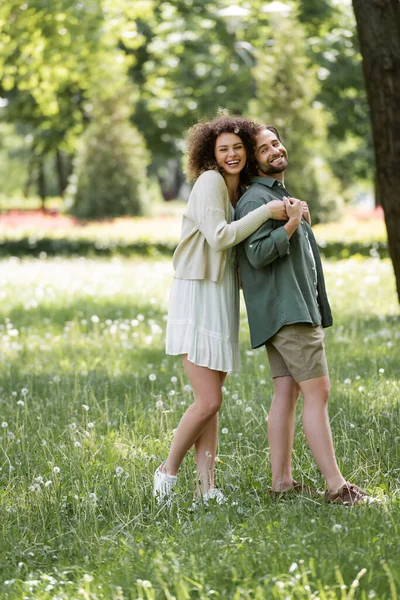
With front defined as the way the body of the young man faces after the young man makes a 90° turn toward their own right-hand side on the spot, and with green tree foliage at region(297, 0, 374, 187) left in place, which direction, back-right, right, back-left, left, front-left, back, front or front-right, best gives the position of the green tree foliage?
back-right

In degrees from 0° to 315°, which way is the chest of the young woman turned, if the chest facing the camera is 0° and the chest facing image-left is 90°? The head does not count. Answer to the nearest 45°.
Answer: approximately 270°

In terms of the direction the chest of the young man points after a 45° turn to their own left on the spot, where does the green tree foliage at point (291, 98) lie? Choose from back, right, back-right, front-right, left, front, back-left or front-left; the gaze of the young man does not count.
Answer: left

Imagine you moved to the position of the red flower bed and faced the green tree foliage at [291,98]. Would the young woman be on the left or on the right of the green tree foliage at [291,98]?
right

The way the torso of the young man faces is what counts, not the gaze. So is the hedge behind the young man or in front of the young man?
behind

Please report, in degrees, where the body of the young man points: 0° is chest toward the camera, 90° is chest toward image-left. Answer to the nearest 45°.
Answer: approximately 315°

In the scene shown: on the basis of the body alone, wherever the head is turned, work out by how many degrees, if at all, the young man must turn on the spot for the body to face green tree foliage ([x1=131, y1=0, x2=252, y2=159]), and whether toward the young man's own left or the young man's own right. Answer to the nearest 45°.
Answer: approximately 135° to the young man's own left
